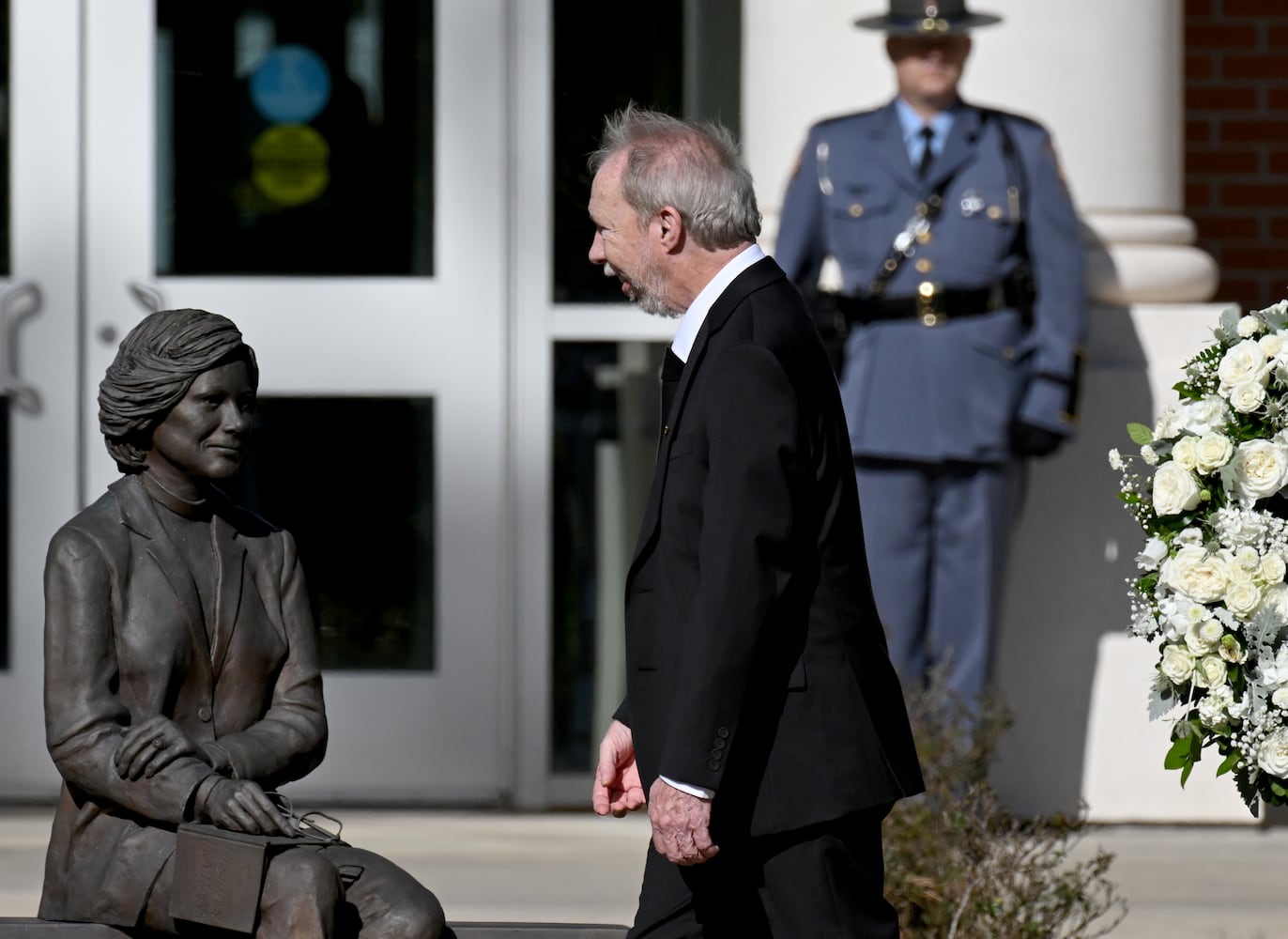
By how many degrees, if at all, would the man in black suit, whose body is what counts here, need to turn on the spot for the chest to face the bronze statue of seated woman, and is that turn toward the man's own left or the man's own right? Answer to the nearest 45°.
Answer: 0° — they already face it

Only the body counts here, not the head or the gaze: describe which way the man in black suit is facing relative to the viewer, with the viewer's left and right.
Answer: facing to the left of the viewer

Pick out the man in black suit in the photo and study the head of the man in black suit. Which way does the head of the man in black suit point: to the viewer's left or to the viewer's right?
to the viewer's left

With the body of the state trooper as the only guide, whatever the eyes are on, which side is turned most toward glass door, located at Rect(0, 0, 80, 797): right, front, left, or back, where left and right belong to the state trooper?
right

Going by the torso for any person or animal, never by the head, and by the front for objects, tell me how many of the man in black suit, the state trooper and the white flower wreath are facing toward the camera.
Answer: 2

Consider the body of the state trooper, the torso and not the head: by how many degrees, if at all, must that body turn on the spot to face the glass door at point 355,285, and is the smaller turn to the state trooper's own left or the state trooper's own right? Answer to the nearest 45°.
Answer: approximately 90° to the state trooper's own right

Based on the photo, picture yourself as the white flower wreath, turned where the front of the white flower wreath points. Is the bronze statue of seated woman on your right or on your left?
on your right

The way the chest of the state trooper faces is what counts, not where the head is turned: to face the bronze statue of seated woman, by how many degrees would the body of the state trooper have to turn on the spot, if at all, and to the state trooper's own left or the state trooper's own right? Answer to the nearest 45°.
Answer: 0° — they already face it

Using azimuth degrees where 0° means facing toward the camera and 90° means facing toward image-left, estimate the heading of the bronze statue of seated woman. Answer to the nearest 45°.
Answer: approximately 315°
